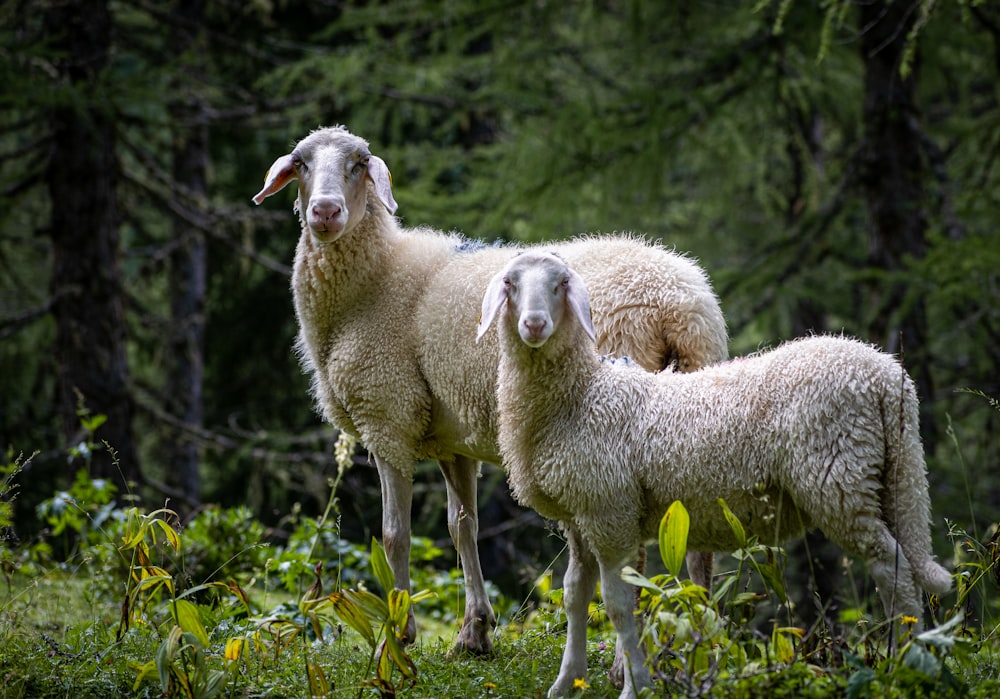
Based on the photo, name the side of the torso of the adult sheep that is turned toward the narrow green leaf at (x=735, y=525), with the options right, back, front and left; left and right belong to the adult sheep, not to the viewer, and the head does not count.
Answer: left

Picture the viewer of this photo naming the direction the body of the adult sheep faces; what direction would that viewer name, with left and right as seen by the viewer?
facing the viewer and to the left of the viewer

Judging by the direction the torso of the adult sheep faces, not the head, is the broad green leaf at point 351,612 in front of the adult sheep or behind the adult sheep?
in front

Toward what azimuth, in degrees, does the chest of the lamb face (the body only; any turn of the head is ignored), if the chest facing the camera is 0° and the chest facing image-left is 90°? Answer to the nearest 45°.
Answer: approximately 90°

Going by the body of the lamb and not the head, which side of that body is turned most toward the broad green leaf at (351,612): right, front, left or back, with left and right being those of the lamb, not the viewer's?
front

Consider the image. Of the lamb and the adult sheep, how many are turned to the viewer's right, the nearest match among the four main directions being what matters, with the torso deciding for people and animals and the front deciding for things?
0

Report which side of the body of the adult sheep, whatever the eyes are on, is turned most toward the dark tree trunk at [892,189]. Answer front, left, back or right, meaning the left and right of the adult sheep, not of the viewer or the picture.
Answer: back

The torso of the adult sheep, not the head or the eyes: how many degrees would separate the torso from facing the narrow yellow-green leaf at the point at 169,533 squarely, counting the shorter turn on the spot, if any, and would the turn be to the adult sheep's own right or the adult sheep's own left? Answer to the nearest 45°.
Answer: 0° — it already faces it

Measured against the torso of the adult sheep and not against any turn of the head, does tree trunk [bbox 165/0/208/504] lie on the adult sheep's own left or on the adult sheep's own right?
on the adult sheep's own right

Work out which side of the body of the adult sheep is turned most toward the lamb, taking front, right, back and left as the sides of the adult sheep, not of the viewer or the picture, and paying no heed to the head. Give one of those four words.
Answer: left

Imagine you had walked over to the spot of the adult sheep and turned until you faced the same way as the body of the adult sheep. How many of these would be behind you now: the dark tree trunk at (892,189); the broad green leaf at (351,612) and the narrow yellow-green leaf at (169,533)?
1
